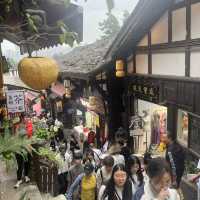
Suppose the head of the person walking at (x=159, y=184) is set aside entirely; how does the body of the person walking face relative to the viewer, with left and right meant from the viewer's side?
facing the viewer and to the right of the viewer

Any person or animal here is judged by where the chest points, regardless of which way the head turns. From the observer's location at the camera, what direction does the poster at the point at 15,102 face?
facing the viewer

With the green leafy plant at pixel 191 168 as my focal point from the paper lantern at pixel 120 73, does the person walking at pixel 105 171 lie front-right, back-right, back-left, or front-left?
front-right

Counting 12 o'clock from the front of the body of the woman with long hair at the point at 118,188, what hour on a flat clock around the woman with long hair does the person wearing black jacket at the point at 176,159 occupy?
The person wearing black jacket is roughly at 7 o'clock from the woman with long hair.

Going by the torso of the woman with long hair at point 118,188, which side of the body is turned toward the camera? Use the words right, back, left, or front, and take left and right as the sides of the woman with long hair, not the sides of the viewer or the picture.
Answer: front

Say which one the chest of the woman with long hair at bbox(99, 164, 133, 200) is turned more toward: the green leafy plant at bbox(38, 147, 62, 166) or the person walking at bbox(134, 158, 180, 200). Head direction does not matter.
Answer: the person walking

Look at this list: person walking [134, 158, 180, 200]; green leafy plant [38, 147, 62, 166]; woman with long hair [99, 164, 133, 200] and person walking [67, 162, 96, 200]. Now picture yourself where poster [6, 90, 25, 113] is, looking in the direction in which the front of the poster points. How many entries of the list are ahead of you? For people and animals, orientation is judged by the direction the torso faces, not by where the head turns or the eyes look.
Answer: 4

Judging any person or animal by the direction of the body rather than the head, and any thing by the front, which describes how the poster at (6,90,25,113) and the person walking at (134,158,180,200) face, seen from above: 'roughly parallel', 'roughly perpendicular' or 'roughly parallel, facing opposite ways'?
roughly parallel

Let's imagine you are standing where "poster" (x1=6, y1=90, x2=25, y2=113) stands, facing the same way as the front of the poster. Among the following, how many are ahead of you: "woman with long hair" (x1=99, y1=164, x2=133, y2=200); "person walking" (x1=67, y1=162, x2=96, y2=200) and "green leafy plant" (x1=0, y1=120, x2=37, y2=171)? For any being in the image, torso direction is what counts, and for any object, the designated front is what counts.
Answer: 3

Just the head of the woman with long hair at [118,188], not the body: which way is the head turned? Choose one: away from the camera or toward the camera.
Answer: toward the camera

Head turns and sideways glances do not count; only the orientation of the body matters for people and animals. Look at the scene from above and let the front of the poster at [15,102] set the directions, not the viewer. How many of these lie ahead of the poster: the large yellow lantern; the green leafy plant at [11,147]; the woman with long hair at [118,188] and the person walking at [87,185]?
4

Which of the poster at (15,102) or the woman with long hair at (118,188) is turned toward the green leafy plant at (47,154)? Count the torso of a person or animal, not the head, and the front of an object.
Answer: the poster

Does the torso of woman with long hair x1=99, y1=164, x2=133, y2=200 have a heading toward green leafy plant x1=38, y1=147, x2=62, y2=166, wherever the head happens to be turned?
no

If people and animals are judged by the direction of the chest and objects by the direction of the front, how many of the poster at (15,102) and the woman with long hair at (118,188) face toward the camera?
2

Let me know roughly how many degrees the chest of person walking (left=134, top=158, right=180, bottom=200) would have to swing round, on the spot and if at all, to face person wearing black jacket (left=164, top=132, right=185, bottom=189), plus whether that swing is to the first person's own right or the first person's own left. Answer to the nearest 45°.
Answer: approximately 135° to the first person's own left
